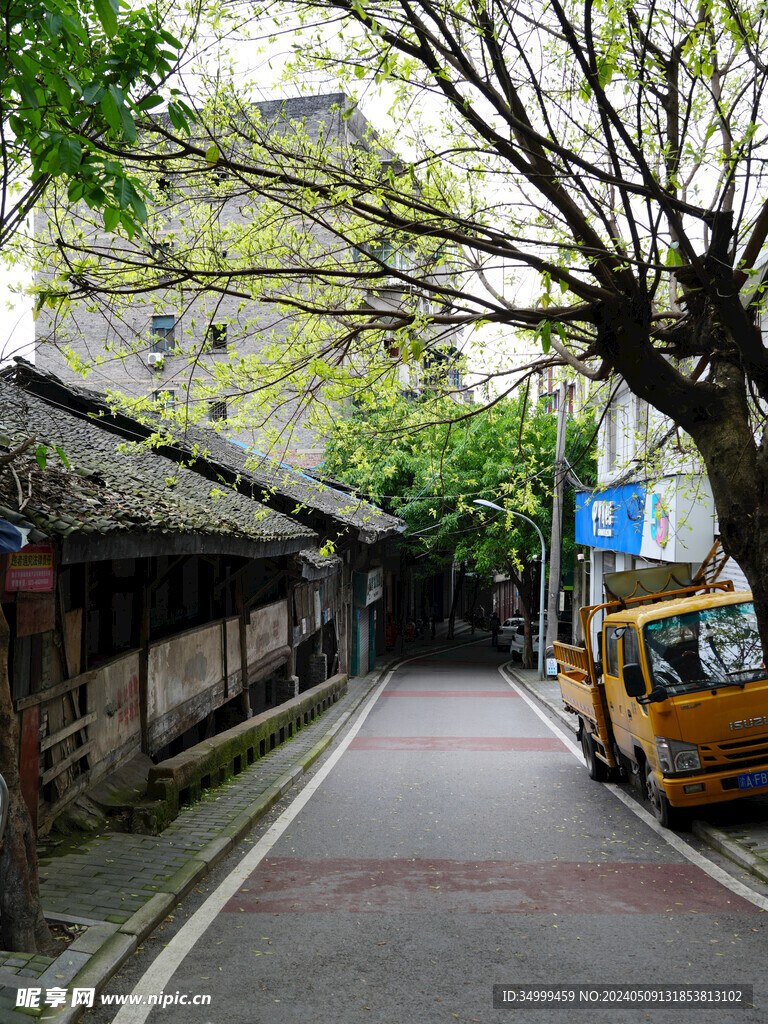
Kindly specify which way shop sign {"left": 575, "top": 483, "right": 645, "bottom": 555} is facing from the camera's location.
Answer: facing the viewer and to the left of the viewer

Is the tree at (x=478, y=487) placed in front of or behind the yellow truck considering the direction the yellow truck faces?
behind

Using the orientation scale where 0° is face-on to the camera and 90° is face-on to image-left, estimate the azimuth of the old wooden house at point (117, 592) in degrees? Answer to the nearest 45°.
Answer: approximately 315°

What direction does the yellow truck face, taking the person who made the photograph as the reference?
facing the viewer and to the right of the viewer

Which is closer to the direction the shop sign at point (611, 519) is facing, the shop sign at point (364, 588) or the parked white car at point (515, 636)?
the shop sign

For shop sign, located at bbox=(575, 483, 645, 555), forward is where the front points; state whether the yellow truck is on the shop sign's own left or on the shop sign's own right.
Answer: on the shop sign's own left

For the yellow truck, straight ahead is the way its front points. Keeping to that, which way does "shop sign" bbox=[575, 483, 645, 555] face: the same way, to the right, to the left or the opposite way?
to the right

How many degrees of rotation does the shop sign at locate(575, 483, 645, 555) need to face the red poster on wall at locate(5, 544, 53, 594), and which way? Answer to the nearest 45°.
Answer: approximately 45° to its left

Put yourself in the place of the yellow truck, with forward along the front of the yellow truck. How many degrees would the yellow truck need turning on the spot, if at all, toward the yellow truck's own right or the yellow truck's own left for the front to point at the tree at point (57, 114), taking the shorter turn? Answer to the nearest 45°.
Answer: approximately 90° to the yellow truck's own right

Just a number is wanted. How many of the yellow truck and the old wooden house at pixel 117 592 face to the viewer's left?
0
